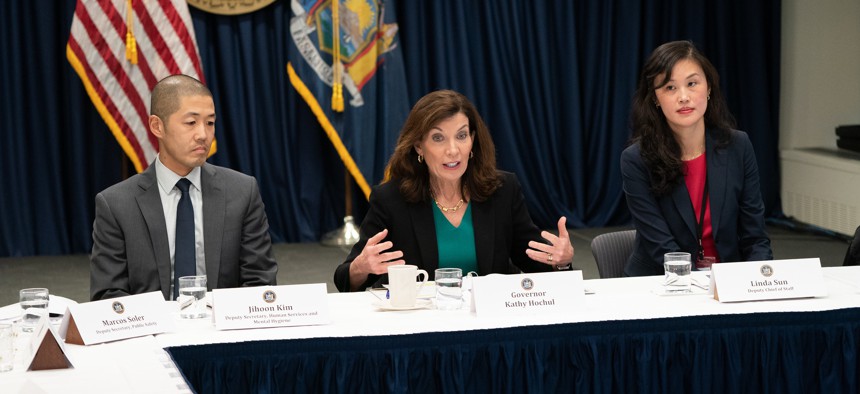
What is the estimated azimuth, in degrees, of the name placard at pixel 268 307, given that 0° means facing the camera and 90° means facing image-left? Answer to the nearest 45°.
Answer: approximately 0°

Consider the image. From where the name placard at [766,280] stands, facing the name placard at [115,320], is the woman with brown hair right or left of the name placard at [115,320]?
right

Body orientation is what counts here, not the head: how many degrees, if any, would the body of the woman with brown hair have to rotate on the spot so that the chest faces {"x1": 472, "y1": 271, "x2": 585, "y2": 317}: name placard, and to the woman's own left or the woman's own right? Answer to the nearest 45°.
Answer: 0° — they already face it

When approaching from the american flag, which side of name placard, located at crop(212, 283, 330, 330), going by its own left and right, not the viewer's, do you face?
back

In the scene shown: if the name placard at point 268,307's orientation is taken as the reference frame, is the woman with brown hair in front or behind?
behind

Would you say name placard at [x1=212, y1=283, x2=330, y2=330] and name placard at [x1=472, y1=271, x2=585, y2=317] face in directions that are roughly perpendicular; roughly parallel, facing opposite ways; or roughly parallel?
roughly parallel

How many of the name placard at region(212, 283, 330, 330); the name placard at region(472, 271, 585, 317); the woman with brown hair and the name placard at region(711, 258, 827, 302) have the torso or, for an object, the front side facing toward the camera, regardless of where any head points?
4

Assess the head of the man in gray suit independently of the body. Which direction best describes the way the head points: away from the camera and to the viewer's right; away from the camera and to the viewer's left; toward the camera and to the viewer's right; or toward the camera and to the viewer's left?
toward the camera and to the viewer's right

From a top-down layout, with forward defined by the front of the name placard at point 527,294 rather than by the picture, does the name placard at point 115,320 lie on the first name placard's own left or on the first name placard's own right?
on the first name placard's own right

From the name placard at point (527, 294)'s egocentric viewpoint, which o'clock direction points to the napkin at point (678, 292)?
The napkin is roughly at 8 o'clock from the name placard.

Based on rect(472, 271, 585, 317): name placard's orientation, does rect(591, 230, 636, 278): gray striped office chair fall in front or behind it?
behind

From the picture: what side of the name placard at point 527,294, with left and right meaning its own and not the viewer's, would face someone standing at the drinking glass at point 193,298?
right

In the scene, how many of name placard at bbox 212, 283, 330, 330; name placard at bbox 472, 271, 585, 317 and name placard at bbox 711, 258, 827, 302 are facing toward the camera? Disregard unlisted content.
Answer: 3

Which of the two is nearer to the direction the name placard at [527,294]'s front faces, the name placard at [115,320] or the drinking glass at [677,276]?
the name placard

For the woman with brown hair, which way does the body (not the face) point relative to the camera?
toward the camera
